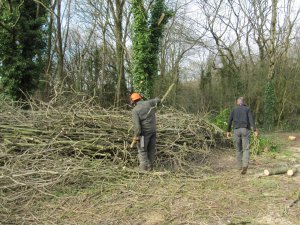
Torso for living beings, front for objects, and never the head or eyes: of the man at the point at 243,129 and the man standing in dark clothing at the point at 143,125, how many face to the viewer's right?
0

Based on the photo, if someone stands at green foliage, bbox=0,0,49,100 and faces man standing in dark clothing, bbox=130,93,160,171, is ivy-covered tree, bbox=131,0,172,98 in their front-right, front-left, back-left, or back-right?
front-left

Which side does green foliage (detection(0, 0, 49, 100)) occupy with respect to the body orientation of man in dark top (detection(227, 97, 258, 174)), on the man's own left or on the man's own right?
on the man's own left

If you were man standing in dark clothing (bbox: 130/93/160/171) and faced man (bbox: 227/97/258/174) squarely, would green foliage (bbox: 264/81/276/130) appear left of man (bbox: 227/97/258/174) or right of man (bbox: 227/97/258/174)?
left

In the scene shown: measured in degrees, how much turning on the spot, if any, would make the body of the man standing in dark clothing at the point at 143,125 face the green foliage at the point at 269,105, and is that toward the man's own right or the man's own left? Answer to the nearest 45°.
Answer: approximately 90° to the man's own right

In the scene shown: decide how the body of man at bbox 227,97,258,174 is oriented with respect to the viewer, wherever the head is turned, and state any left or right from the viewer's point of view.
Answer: facing away from the viewer

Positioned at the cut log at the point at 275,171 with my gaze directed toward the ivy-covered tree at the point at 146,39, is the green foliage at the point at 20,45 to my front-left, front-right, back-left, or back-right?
front-left

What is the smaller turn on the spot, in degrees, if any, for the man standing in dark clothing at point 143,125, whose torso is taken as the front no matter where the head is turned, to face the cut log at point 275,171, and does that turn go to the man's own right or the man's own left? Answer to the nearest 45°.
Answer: approximately 135° to the man's own right

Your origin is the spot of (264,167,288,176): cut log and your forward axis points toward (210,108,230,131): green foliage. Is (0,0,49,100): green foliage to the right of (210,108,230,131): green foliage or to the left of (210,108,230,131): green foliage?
left

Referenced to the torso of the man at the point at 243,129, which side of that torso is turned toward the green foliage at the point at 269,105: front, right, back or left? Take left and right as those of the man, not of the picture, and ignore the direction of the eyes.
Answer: front

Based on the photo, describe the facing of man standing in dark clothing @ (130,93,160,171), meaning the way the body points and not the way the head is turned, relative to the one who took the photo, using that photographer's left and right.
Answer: facing away from the viewer and to the left of the viewer
